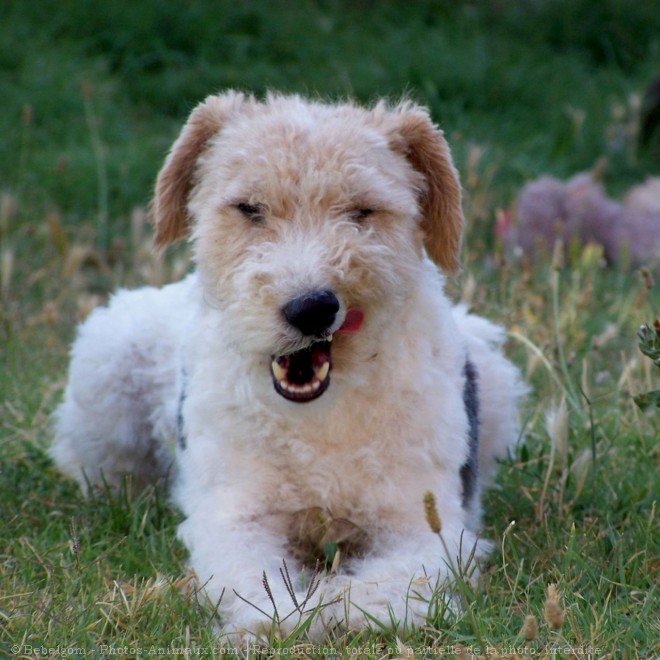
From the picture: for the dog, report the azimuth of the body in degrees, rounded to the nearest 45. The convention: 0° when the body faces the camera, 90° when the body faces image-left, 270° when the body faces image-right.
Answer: approximately 0°
